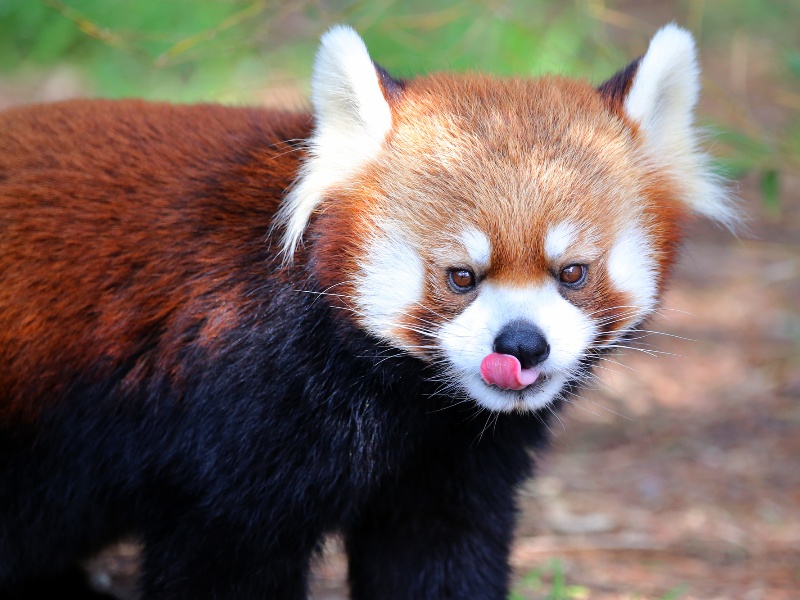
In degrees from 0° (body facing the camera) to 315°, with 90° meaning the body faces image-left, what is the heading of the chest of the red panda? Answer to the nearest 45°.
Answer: approximately 315°
